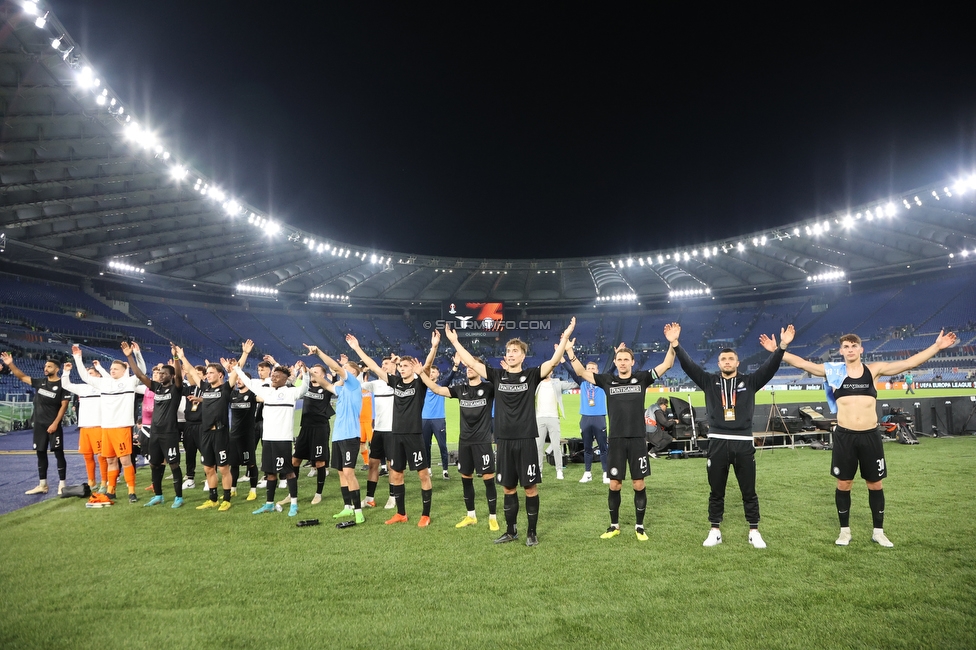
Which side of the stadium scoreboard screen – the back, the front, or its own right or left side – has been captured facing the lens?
front
